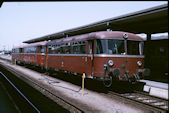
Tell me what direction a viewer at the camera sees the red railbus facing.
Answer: facing the viewer and to the right of the viewer

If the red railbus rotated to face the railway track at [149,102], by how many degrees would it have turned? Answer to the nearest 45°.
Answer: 0° — it already faces it
